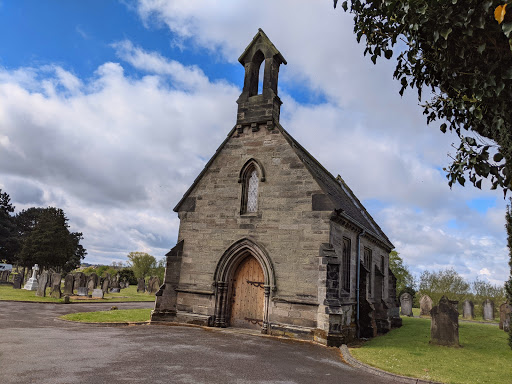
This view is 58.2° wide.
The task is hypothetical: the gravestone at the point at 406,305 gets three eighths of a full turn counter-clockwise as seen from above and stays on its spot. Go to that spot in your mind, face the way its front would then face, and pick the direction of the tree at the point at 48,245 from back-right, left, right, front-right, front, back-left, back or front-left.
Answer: back-left

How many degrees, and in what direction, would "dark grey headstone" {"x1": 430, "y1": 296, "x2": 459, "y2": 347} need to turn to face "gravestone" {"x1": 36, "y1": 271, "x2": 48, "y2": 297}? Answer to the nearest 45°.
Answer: approximately 90° to its right

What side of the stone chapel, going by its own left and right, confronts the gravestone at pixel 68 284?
right

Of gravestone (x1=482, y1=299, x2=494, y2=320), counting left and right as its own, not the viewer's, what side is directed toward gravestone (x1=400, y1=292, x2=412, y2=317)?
right

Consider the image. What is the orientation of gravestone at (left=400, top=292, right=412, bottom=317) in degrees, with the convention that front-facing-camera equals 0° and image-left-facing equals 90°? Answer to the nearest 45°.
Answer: approximately 0°

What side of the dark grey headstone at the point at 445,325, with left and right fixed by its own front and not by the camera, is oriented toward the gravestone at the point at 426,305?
back

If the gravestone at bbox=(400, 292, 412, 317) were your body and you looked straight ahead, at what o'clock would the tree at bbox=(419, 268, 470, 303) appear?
The tree is roughly at 7 o'clock from the gravestone.

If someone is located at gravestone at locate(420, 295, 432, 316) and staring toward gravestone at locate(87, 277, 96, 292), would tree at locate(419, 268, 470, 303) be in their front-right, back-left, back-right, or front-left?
back-right

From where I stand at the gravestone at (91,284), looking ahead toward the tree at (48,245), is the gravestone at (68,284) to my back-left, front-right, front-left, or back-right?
back-left
